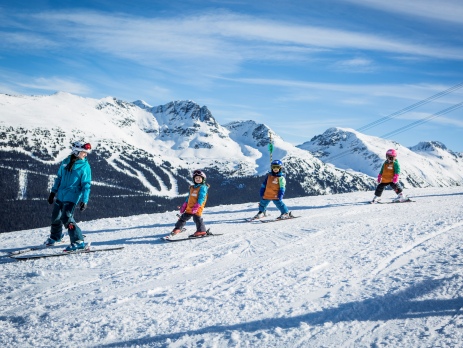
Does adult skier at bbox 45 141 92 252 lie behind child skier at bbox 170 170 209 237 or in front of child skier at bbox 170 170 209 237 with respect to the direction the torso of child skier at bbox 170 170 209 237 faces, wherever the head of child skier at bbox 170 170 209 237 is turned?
in front

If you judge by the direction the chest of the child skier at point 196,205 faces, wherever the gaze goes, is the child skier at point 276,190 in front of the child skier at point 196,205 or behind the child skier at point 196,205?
behind

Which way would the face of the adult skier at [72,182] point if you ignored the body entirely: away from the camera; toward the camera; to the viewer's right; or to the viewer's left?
to the viewer's right

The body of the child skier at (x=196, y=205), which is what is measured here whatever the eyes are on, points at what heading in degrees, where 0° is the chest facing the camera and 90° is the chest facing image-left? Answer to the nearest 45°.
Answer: approximately 45°

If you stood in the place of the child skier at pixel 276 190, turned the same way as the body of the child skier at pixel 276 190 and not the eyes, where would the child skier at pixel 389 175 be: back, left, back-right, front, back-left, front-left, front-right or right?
back

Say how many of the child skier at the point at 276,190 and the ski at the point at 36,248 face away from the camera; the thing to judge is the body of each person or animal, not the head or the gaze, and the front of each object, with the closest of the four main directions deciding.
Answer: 0

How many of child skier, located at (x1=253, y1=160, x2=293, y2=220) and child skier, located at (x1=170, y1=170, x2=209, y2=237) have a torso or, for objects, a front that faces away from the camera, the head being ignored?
0

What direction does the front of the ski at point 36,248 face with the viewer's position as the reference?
facing to the left of the viewer
